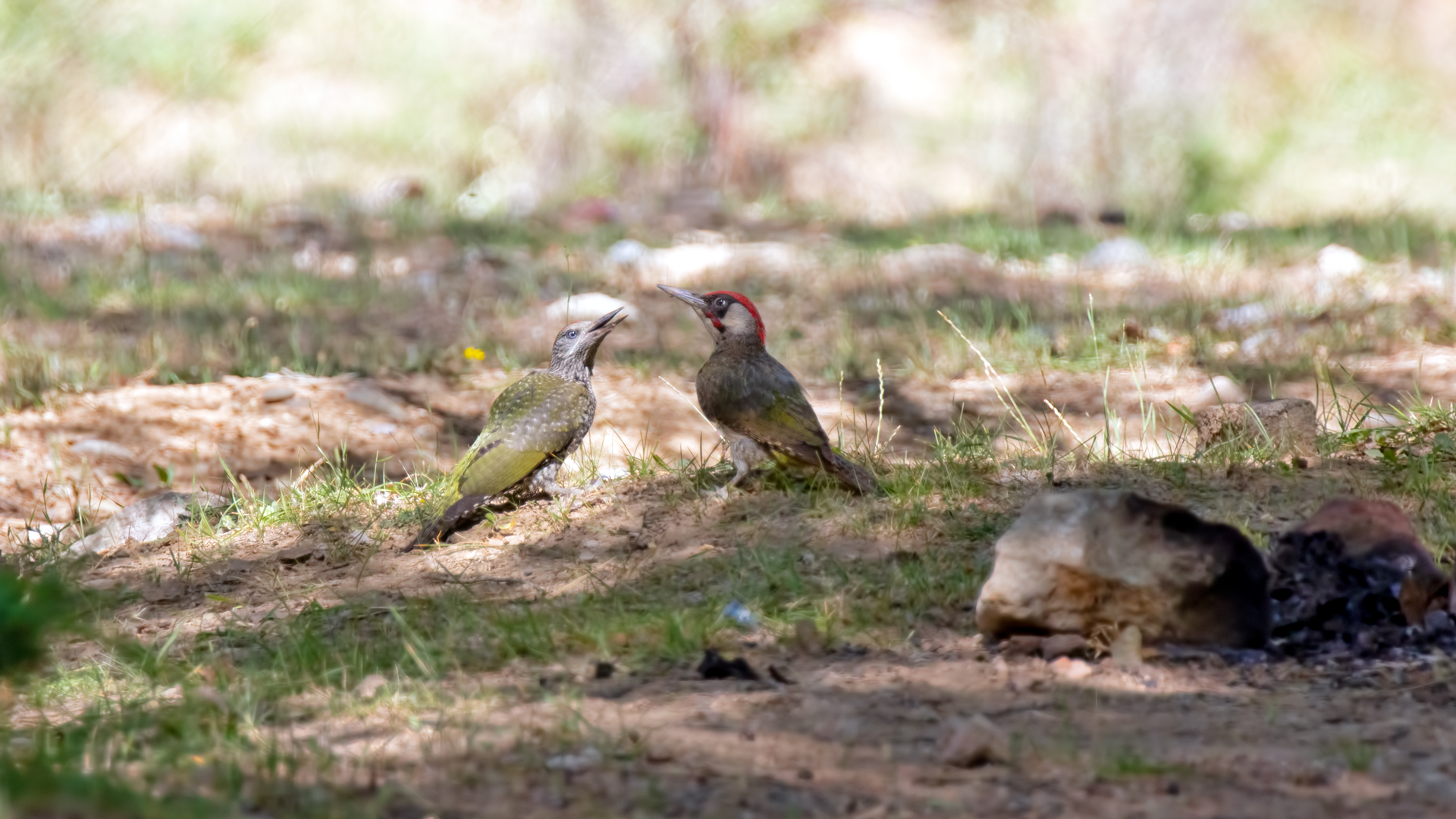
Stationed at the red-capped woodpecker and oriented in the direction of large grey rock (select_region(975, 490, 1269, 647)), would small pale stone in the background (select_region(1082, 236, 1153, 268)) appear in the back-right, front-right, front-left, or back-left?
back-left

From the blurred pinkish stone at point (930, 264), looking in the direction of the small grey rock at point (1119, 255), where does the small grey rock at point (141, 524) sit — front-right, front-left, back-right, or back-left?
back-right

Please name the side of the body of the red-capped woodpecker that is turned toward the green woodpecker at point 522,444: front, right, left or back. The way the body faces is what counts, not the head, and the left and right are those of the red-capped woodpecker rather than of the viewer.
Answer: front

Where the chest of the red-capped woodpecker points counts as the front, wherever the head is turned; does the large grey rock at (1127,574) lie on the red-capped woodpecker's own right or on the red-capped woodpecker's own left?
on the red-capped woodpecker's own left

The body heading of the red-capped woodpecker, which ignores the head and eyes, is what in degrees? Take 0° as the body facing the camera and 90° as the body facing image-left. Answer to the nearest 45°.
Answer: approximately 90°

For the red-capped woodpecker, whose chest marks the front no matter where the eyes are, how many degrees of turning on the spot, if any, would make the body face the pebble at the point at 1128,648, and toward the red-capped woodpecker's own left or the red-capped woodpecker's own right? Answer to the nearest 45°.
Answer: approximately 135° to the red-capped woodpecker's own left
